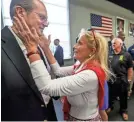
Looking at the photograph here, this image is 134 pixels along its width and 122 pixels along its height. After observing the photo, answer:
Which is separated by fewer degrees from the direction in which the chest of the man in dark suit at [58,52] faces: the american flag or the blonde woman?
the blonde woman

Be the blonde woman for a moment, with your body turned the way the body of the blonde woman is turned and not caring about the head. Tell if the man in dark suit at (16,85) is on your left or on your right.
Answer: on your left

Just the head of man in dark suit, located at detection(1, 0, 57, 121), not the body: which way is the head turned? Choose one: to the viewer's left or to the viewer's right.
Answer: to the viewer's right

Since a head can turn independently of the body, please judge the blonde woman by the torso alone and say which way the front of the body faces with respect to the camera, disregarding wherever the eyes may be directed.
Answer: to the viewer's left

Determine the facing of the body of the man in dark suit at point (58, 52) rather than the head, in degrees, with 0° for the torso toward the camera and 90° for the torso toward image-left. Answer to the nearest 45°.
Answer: approximately 45°

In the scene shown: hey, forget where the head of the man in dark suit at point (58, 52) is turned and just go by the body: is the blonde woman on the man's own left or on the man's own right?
on the man's own left

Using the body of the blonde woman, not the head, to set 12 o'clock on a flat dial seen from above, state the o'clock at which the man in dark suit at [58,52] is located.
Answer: The man in dark suit is roughly at 3 o'clock from the blonde woman.

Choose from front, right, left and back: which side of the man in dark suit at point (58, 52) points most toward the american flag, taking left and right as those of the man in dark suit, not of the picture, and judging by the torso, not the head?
back
